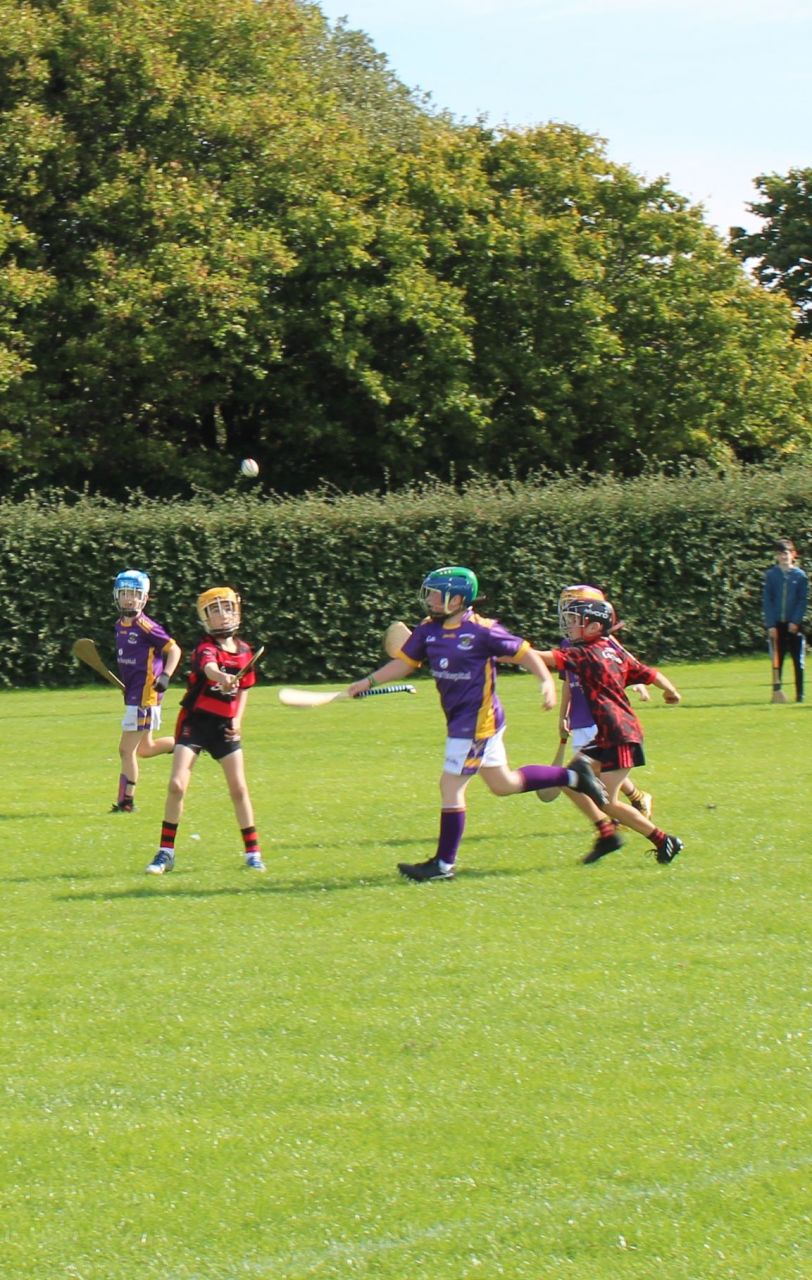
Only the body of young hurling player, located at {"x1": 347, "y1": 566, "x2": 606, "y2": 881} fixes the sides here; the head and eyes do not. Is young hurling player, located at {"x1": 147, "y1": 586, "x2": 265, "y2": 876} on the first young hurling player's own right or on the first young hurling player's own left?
on the first young hurling player's own right

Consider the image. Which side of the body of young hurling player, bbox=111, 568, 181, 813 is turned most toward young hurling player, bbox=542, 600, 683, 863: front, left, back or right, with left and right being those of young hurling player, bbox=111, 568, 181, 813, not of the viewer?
left

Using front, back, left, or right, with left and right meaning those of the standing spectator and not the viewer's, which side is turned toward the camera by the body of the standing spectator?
front

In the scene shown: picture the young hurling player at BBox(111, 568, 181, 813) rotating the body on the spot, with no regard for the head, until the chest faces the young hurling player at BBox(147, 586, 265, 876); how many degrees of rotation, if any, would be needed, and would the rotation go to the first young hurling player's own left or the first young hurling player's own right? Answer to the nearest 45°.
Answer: approximately 45° to the first young hurling player's own left

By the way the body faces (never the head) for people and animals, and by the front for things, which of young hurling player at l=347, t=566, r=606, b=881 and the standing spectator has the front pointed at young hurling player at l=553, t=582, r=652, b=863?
the standing spectator

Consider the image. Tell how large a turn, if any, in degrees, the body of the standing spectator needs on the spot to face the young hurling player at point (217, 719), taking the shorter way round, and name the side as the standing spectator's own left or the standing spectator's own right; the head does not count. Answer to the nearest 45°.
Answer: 0° — they already face them

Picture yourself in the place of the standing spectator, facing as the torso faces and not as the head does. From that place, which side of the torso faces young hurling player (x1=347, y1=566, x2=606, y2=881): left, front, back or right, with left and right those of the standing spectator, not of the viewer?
front

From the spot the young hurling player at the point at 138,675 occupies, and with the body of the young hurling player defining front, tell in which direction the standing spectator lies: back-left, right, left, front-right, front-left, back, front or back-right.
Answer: back

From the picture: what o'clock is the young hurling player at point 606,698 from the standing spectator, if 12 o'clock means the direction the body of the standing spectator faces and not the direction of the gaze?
The young hurling player is roughly at 12 o'clock from the standing spectator.
